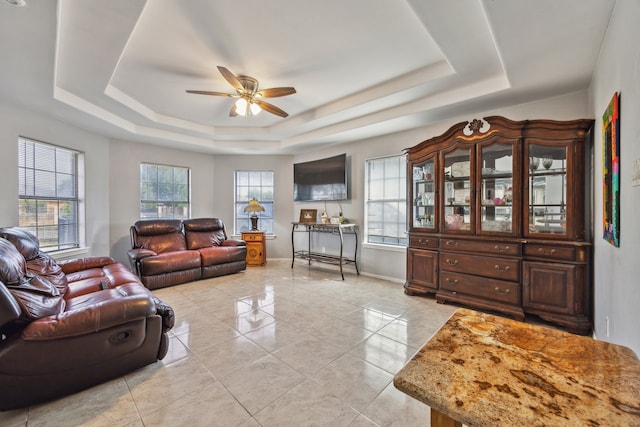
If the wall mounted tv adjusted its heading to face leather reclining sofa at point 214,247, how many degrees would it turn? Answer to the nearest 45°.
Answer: approximately 45° to its right

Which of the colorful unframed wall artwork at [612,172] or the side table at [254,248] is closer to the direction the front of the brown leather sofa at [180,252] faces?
the colorful unframed wall artwork

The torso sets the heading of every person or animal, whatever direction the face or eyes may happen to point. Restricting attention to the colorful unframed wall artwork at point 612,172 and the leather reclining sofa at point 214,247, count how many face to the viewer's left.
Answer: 1

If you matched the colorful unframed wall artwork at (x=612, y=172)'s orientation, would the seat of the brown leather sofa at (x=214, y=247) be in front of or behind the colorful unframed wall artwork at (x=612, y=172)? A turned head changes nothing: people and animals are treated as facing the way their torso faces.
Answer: in front

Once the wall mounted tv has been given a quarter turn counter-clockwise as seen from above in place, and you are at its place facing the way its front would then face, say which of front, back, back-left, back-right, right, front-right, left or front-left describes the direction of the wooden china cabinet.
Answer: front

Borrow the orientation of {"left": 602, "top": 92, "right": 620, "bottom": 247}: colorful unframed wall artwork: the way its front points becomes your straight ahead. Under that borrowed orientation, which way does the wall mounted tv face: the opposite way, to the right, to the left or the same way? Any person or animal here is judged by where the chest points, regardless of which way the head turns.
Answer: to the left

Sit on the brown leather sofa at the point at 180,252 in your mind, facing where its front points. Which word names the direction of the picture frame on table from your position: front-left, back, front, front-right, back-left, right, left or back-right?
front-left

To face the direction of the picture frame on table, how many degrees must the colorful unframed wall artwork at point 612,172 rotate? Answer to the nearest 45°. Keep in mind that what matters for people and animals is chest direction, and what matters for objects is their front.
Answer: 0° — it already faces it

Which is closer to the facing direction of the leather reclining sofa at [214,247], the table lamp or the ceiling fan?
the ceiling fan

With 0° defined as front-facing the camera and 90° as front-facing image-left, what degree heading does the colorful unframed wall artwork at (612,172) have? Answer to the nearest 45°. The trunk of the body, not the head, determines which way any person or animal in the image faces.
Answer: approximately 90°

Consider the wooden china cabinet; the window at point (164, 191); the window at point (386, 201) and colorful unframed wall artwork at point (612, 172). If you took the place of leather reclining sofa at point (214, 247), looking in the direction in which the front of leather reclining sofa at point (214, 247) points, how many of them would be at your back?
1

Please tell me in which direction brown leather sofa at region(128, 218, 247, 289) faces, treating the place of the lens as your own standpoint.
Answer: facing the viewer and to the right of the viewer

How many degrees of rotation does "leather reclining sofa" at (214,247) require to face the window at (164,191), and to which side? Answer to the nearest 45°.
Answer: approximately 180°
